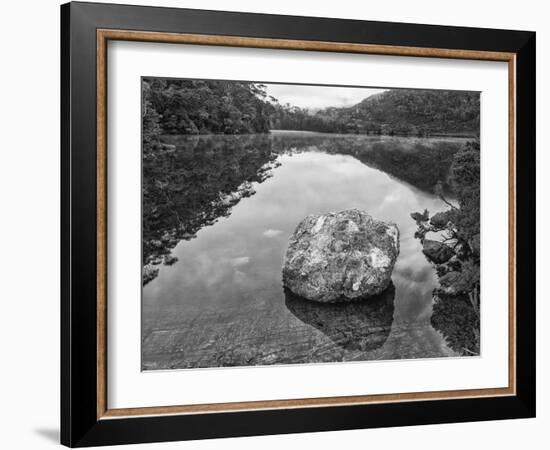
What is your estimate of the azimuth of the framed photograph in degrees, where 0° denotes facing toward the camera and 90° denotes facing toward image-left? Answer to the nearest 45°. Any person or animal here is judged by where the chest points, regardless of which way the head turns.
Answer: approximately 315°
